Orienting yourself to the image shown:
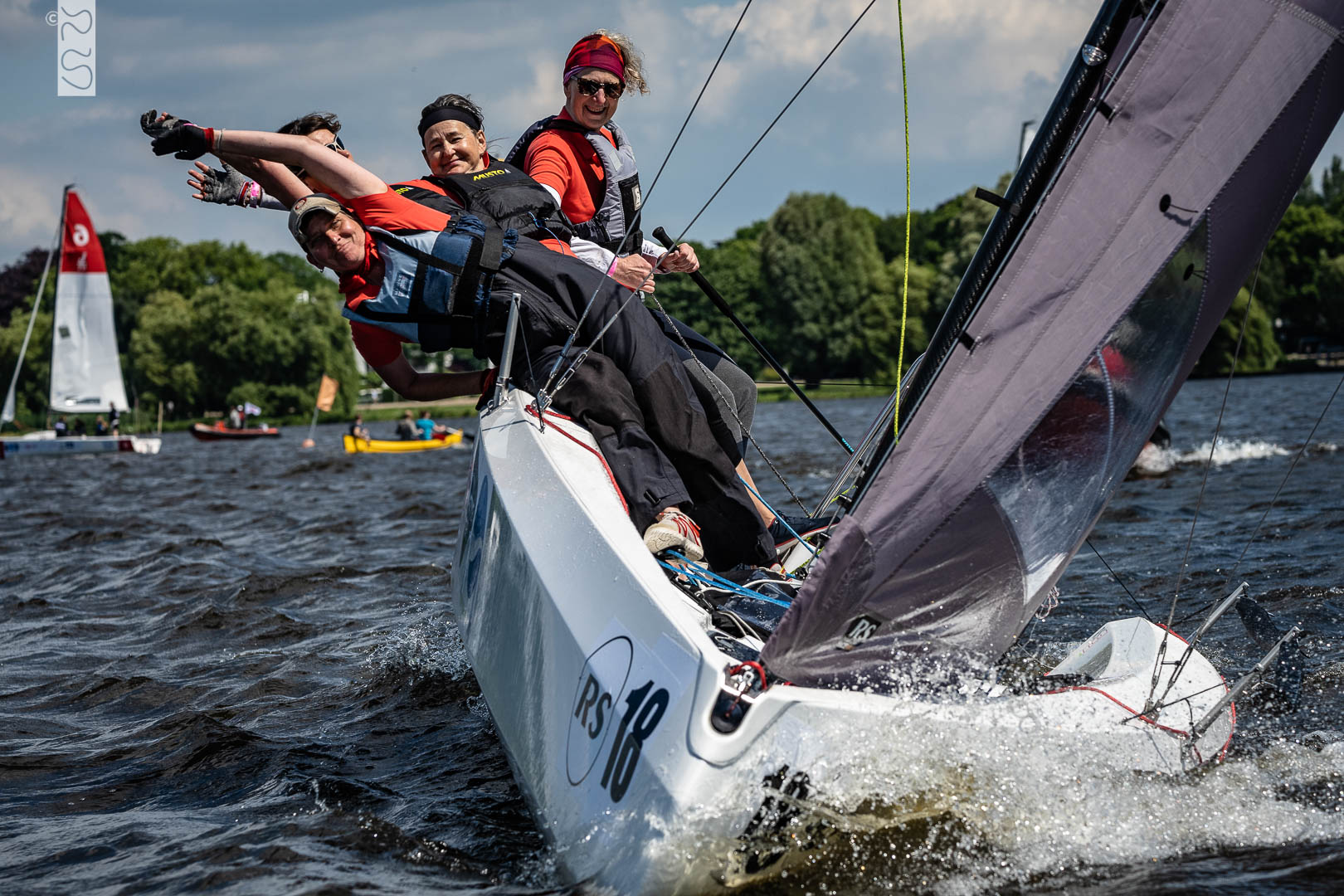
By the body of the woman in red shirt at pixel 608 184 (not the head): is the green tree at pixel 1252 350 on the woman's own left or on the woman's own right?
on the woman's own left

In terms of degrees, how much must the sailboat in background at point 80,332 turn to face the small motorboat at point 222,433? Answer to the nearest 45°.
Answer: approximately 135° to its right

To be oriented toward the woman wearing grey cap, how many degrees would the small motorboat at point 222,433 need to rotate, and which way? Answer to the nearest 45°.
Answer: approximately 90° to its left

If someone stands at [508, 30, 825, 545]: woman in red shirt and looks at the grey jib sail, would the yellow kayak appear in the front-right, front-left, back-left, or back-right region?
back-left

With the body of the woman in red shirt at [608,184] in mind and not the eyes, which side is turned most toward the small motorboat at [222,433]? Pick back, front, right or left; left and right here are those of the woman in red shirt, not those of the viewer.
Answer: back

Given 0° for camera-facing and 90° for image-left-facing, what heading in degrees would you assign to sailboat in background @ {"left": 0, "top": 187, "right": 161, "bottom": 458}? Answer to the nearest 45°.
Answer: approximately 90°

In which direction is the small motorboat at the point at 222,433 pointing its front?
to the viewer's left

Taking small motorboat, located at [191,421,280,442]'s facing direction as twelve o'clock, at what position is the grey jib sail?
The grey jib sail is roughly at 9 o'clock from the small motorboat.
